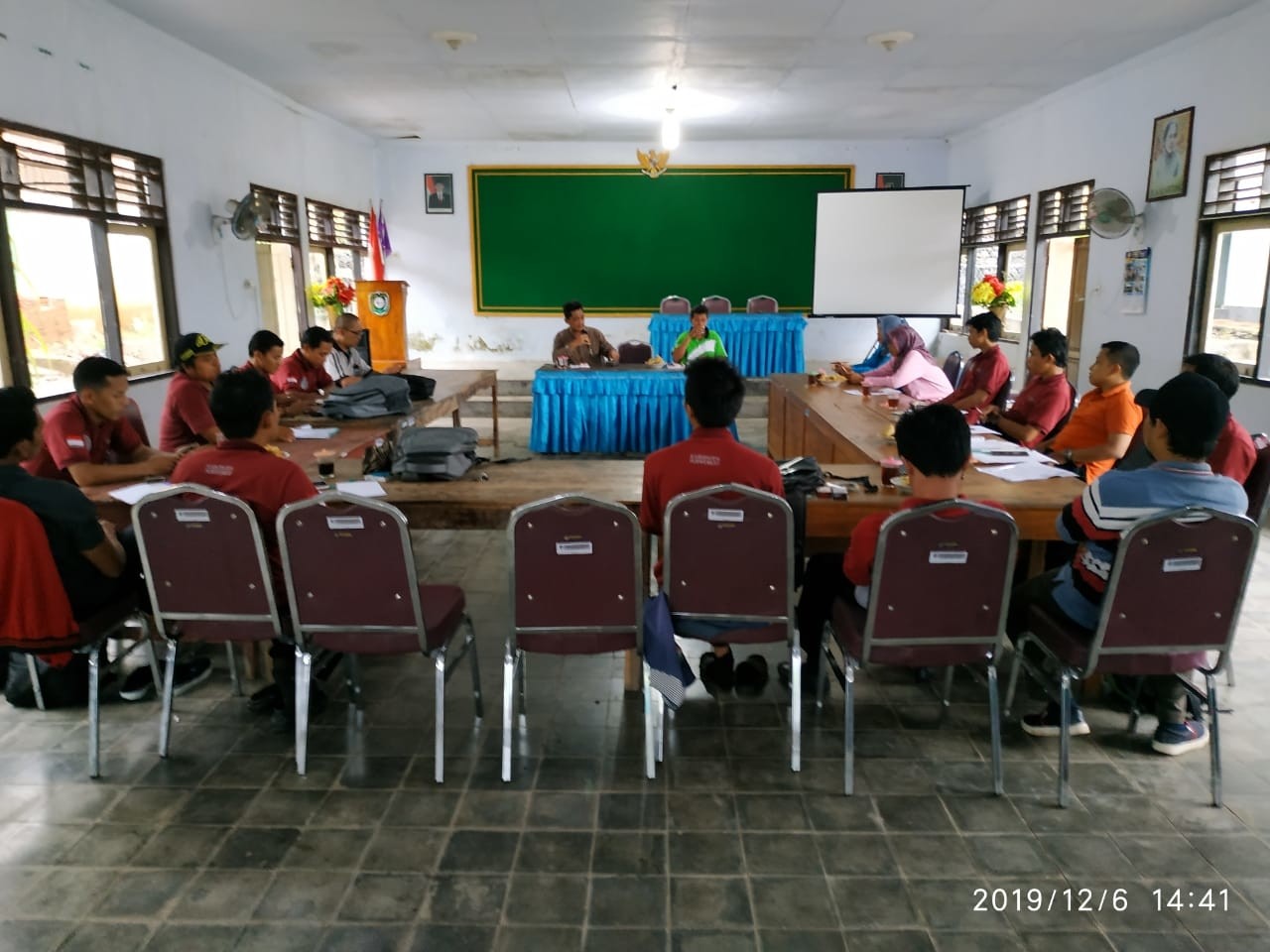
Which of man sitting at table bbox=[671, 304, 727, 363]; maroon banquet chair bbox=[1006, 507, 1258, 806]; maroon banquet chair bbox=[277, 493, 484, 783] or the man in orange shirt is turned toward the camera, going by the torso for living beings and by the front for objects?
the man sitting at table

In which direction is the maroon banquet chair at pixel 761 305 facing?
toward the camera

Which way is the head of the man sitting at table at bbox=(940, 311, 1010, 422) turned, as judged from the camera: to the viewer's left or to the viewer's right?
to the viewer's left

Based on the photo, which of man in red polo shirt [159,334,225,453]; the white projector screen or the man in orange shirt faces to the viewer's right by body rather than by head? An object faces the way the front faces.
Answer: the man in red polo shirt

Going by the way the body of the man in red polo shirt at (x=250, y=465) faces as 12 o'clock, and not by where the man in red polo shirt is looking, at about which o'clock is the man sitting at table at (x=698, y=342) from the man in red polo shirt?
The man sitting at table is roughly at 12 o'clock from the man in red polo shirt.

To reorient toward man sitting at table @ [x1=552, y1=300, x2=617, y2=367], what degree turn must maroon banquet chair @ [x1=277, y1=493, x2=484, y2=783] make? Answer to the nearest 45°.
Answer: approximately 45° to its left

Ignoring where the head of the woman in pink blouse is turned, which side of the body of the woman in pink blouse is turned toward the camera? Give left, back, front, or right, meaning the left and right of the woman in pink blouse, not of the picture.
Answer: left

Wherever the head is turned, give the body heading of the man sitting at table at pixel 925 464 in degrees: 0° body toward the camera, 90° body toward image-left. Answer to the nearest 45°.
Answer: approximately 135°

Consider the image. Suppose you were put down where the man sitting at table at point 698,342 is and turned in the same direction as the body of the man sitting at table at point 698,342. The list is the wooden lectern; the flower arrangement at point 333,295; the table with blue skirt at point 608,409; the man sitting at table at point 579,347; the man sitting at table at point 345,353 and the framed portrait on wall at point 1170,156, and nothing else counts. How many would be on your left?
1

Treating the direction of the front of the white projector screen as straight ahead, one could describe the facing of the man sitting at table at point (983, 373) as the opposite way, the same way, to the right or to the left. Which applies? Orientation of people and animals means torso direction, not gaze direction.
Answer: to the right

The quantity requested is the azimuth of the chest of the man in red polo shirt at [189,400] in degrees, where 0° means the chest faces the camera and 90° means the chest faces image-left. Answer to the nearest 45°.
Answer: approximately 270°

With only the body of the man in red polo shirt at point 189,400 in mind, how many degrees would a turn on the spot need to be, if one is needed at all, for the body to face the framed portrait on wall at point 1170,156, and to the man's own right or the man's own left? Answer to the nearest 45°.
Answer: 0° — they already face it

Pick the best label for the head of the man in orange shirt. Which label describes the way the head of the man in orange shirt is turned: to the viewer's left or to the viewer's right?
to the viewer's left

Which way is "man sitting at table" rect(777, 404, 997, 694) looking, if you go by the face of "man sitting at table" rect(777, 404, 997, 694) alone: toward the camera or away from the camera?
away from the camera

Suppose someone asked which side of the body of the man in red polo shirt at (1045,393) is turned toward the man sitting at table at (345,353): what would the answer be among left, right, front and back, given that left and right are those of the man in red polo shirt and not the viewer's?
front

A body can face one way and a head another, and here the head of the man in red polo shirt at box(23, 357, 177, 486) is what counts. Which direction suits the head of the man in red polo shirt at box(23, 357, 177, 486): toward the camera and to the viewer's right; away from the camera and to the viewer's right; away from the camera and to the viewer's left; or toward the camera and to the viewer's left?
toward the camera and to the viewer's right

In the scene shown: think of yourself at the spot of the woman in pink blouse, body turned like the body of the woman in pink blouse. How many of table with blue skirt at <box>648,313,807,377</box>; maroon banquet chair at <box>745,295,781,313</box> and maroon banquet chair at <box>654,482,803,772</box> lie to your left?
1

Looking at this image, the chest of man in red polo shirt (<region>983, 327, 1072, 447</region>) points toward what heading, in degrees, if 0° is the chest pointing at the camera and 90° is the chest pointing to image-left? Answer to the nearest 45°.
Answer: approximately 90°

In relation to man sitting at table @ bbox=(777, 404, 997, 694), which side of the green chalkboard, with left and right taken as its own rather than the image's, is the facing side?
front

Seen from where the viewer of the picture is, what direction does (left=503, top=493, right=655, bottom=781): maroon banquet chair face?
facing away from the viewer

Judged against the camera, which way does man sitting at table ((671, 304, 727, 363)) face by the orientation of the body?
toward the camera
